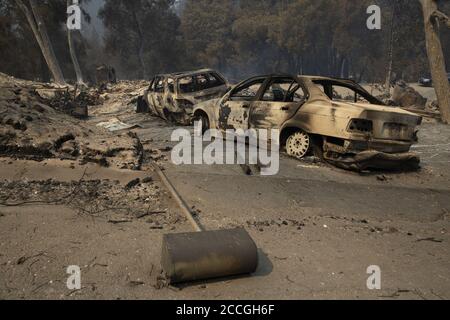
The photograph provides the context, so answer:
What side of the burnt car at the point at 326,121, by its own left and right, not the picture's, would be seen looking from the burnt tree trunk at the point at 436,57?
right

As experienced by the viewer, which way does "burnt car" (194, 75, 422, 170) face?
facing away from the viewer and to the left of the viewer

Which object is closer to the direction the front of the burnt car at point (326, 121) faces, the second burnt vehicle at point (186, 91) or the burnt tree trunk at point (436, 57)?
the second burnt vehicle

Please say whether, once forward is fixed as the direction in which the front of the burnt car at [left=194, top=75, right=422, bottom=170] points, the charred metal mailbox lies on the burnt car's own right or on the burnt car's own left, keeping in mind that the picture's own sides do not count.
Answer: on the burnt car's own left

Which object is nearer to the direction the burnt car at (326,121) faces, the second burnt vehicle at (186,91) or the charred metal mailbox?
the second burnt vehicle
